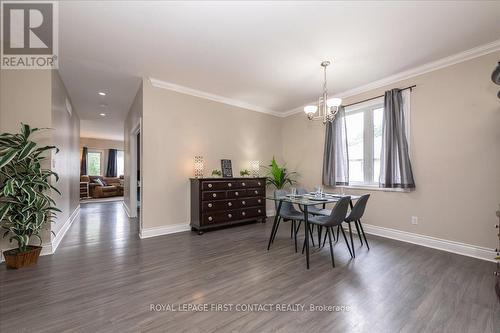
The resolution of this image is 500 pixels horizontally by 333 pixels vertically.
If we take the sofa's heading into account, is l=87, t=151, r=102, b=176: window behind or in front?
behind

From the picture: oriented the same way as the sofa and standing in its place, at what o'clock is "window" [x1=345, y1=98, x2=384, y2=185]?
The window is roughly at 11 o'clock from the sofa.

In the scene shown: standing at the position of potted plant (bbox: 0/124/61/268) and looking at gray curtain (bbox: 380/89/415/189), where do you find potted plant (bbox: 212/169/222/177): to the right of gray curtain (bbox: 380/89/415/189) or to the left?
left

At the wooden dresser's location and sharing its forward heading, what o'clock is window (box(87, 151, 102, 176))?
The window is roughly at 6 o'clock from the wooden dresser.

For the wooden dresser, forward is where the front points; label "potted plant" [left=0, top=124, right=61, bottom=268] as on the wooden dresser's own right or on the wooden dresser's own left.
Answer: on the wooden dresser's own right

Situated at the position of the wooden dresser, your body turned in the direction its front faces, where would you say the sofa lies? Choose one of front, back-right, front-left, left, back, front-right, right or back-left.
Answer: back

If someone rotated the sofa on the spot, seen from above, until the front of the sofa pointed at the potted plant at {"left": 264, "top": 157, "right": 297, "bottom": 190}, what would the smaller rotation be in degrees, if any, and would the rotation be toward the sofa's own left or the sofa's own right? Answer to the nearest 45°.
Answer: approximately 45° to the sofa's own left

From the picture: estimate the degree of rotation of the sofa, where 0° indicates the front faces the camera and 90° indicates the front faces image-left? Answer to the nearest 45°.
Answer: approximately 0°
